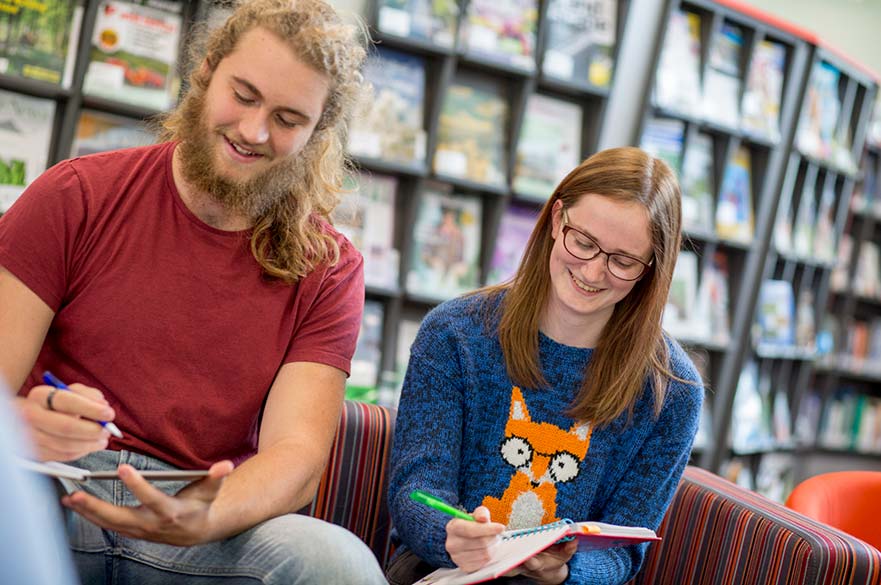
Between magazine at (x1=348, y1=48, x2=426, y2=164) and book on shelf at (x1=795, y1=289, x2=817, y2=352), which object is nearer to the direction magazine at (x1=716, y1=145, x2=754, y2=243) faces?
the magazine

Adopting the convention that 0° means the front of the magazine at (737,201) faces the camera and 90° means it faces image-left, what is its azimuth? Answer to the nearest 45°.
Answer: approximately 45°

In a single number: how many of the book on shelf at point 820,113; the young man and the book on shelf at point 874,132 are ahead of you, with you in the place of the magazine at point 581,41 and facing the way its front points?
1

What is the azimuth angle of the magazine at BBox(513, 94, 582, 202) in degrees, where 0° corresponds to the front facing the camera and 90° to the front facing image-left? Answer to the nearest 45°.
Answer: approximately 0°

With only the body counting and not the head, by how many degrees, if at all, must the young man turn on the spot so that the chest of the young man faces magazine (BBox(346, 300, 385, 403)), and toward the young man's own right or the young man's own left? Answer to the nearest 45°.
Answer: approximately 180°

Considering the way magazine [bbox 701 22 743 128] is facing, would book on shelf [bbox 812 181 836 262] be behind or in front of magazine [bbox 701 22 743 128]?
behind

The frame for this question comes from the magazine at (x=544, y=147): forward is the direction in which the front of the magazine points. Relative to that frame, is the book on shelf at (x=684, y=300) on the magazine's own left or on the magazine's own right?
on the magazine's own left

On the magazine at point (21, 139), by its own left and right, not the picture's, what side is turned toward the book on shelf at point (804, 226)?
left

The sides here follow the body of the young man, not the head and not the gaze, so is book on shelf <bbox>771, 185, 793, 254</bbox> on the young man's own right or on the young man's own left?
on the young man's own left

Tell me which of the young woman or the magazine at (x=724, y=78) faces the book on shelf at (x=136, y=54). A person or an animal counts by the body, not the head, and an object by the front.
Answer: the magazine

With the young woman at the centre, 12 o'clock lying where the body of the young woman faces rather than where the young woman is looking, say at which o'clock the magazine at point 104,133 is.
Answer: The magazine is roughly at 4 o'clock from the young woman.

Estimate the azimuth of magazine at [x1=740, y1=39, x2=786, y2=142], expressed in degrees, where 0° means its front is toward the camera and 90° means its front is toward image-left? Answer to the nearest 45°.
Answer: approximately 45°
